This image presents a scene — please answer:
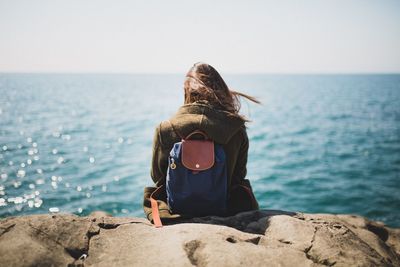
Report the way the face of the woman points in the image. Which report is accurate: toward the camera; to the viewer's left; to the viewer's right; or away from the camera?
away from the camera

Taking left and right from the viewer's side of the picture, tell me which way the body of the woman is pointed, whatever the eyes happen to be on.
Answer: facing away from the viewer
